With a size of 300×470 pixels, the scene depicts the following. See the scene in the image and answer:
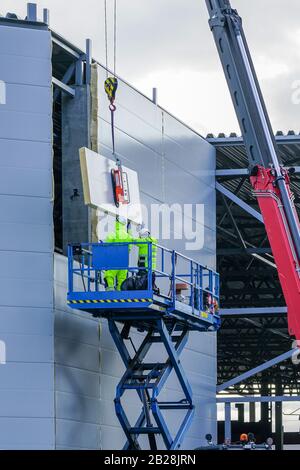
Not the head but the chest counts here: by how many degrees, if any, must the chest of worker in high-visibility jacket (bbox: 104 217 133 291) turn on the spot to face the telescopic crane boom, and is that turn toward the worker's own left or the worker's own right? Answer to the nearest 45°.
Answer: approximately 90° to the worker's own right

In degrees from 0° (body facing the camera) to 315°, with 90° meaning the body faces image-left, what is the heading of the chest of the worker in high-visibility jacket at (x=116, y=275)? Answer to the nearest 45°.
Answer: approximately 180°
